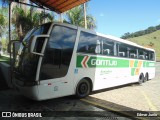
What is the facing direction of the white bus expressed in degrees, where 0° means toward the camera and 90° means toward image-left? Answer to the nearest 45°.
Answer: approximately 45°

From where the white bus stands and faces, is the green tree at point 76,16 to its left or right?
on its right
